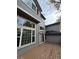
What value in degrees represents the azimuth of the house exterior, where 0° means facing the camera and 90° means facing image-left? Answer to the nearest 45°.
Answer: approximately 315°
